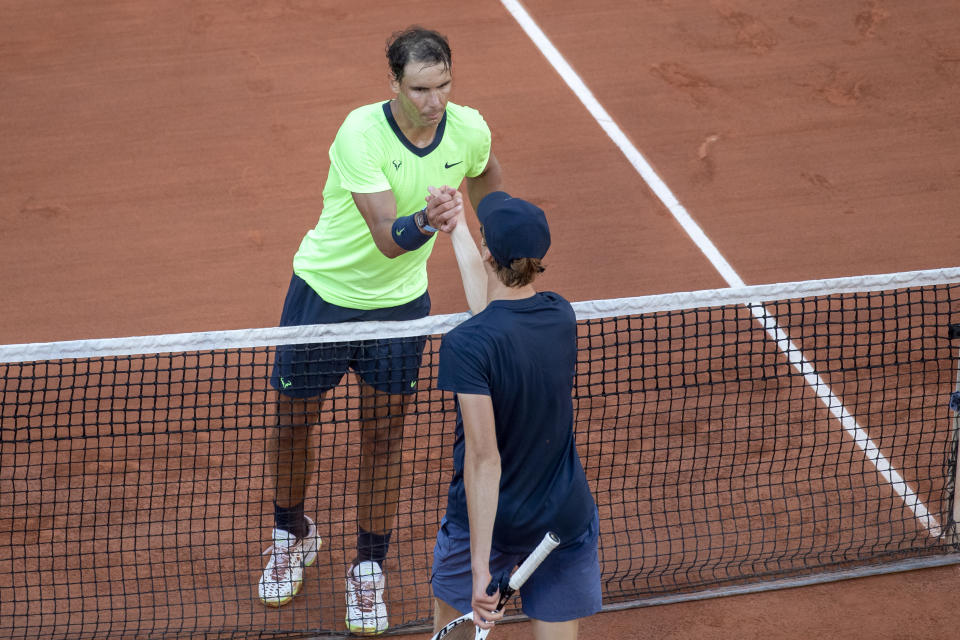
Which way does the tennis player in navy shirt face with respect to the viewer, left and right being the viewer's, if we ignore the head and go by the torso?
facing away from the viewer and to the left of the viewer

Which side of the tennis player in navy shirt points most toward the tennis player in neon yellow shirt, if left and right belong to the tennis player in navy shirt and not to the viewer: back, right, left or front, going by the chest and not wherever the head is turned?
front
